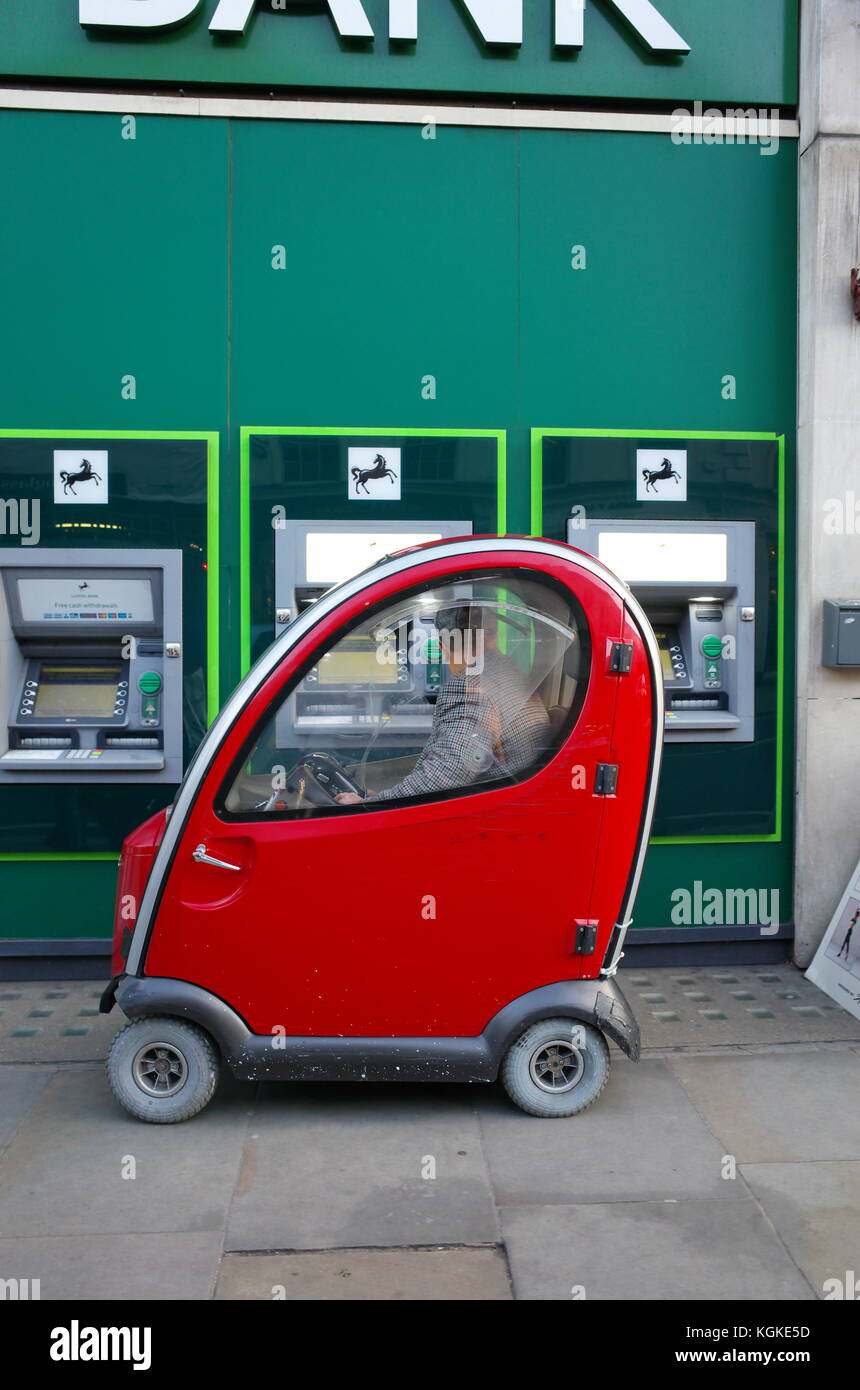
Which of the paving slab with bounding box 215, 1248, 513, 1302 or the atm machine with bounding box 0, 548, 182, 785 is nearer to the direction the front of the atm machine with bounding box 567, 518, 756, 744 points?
the paving slab

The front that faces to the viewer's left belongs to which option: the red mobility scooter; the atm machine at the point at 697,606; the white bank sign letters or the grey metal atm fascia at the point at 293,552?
the red mobility scooter

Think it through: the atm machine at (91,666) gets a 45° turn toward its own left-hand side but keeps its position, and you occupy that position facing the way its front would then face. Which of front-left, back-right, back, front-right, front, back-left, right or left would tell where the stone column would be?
front-left

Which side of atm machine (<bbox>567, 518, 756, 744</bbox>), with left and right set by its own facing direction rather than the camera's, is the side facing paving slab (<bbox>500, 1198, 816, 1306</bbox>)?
front

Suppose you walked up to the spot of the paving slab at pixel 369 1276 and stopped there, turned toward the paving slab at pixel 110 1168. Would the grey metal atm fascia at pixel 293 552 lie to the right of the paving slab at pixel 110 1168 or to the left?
right

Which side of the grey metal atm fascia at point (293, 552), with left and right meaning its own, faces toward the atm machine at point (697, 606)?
left

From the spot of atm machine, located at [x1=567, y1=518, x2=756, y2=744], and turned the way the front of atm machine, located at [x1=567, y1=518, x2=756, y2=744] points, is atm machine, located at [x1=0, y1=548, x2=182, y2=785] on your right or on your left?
on your right

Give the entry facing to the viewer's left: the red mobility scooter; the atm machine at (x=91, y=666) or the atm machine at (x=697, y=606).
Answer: the red mobility scooter

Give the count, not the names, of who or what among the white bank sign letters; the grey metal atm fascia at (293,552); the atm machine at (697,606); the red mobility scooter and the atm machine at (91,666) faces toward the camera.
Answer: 4

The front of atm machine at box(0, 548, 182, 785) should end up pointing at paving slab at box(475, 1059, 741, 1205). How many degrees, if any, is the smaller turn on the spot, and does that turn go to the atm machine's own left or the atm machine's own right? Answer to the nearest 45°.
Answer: approximately 45° to the atm machine's own left

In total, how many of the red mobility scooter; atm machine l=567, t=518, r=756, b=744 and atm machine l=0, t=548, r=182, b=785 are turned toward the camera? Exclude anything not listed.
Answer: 2

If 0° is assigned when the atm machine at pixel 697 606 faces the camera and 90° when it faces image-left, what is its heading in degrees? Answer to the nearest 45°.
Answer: approximately 0°
